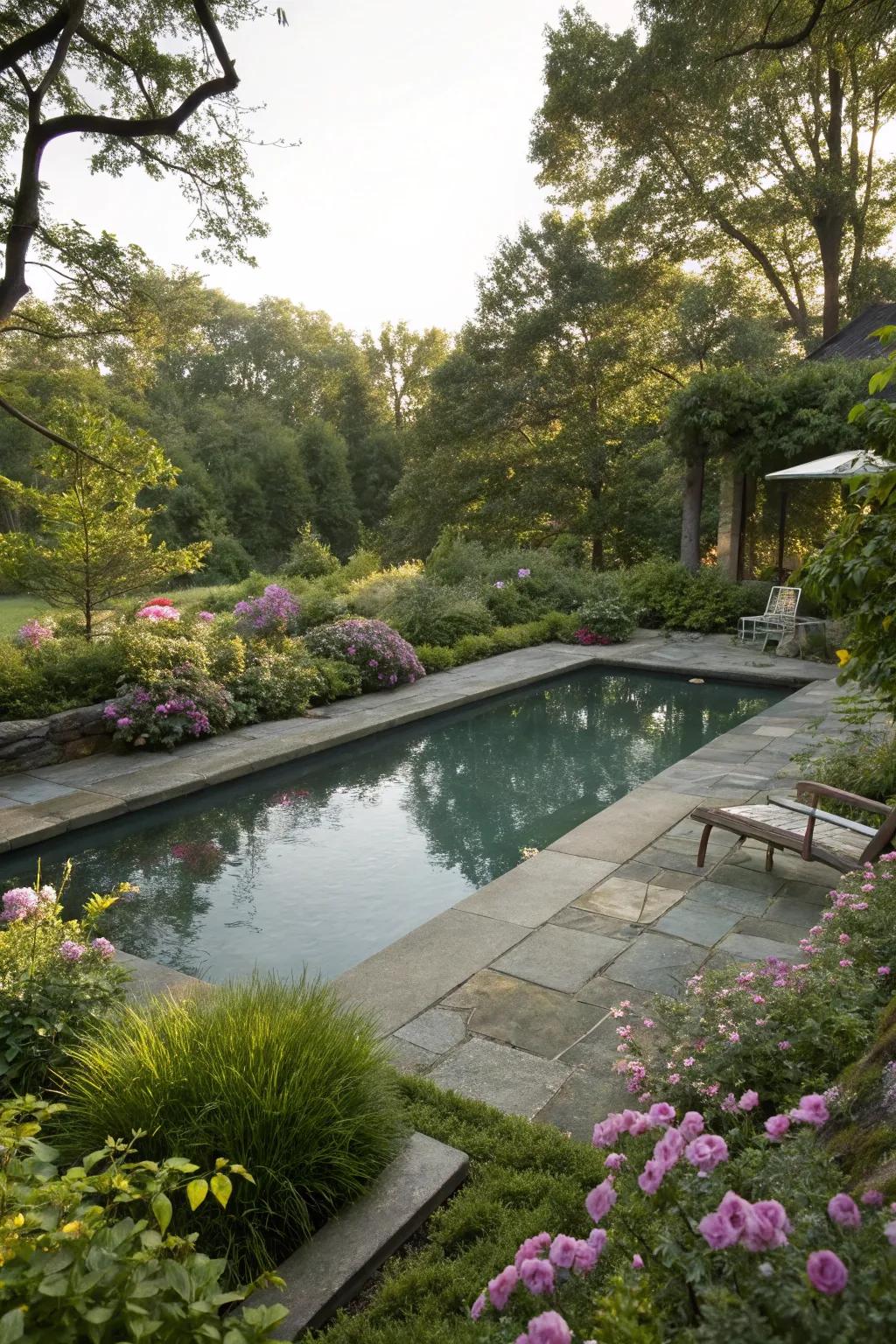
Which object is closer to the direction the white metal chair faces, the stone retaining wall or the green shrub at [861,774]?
the stone retaining wall

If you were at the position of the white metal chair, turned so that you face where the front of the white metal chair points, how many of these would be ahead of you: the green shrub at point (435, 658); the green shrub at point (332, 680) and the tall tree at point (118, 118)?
3

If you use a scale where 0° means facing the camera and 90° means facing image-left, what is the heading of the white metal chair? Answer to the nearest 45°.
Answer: approximately 45°

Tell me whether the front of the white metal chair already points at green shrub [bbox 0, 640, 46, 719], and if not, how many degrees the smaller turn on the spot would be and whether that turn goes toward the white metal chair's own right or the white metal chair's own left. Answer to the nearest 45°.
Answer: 0° — it already faces it

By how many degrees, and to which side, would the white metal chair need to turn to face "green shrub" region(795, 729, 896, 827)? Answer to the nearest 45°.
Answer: approximately 45° to its left

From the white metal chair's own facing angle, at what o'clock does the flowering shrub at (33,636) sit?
The flowering shrub is roughly at 12 o'clock from the white metal chair.

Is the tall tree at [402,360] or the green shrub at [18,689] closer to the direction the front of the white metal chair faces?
the green shrub

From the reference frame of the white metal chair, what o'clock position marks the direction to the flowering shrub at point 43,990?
The flowering shrub is roughly at 11 o'clock from the white metal chair.

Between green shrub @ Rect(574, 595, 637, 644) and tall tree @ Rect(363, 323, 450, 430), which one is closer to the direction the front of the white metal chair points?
the green shrub

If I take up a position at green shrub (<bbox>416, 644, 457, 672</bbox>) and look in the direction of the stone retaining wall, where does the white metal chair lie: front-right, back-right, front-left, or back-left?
back-left

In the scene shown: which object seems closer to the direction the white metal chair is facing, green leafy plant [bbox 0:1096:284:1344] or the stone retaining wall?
the stone retaining wall
